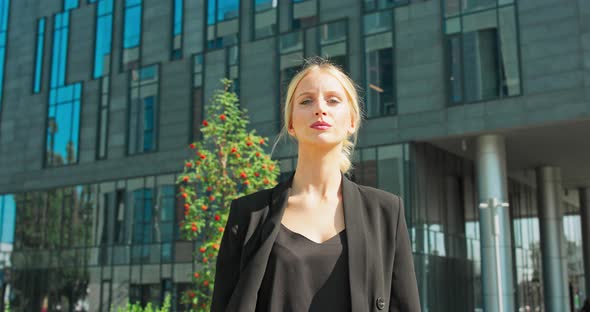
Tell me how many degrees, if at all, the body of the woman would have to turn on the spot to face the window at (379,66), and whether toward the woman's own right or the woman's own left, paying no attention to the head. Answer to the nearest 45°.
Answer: approximately 180°

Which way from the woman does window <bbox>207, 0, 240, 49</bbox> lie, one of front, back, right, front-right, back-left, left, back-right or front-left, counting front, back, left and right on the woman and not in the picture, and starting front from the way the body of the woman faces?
back

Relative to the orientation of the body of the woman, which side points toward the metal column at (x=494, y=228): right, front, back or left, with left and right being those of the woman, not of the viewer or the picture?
back

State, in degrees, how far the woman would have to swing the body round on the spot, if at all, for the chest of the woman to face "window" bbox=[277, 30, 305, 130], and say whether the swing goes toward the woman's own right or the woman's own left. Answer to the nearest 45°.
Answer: approximately 180°

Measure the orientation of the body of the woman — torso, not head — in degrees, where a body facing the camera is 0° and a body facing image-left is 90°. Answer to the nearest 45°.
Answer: approximately 0°

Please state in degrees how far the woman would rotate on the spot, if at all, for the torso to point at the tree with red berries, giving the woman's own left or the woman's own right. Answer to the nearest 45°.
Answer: approximately 180°

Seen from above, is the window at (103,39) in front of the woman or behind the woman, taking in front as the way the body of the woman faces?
behind

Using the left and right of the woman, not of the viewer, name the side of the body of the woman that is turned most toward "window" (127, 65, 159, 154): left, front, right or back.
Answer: back

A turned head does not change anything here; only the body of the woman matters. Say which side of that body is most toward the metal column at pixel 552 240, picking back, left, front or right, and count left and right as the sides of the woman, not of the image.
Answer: back

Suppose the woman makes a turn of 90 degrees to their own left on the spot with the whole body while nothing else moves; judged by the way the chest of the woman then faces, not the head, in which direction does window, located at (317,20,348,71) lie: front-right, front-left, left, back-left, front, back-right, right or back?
left

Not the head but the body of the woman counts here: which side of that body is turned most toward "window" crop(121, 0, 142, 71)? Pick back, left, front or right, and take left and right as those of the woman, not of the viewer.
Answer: back

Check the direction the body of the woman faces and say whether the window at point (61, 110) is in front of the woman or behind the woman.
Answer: behind
